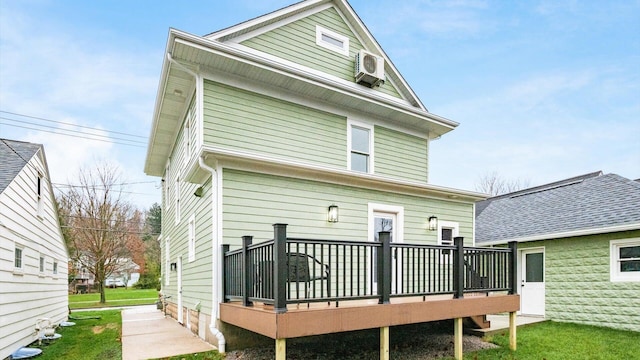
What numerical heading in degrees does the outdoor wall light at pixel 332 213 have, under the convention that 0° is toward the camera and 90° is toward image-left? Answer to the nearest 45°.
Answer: approximately 315°

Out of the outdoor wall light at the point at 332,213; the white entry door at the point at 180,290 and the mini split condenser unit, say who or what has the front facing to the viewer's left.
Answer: the white entry door

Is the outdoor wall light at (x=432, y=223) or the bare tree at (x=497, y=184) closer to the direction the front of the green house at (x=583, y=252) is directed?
the outdoor wall light

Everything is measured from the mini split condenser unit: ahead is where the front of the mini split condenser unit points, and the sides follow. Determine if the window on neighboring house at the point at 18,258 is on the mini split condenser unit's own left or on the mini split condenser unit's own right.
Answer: on the mini split condenser unit's own right

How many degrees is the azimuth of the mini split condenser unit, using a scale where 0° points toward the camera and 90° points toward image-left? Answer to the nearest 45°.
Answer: approximately 315°
